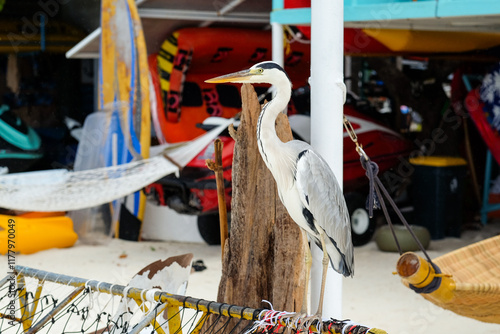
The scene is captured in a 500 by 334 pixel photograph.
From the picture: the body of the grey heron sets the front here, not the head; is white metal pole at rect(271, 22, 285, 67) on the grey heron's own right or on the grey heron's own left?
on the grey heron's own right

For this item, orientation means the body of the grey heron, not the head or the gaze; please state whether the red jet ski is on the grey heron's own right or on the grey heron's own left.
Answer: on the grey heron's own right

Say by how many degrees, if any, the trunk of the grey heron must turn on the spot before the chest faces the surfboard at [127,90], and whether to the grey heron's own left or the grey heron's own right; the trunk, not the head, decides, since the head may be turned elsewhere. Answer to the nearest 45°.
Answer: approximately 90° to the grey heron's own right

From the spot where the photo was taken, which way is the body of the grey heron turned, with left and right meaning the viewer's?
facing to the left of the viewer

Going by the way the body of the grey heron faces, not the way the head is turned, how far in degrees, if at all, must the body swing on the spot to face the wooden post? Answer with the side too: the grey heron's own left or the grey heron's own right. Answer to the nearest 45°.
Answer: approximately 45° to the grey heron's own right

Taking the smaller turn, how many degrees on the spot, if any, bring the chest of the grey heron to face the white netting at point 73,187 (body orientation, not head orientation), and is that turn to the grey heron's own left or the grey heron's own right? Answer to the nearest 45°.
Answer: approximately 45° to the grey heron's own right

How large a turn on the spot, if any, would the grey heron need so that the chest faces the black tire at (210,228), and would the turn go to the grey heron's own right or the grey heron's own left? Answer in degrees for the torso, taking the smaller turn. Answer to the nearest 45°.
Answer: approximately 90° to the grey heron's own right

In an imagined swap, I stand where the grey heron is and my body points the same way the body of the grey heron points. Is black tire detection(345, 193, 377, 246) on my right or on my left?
on my right
